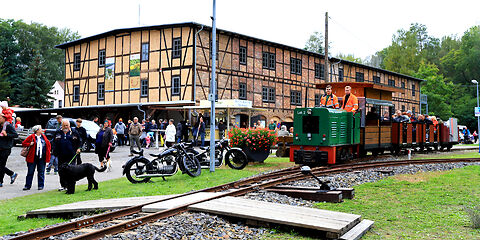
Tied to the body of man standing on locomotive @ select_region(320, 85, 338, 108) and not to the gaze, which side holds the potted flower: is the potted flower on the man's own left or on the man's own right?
on the man's own right

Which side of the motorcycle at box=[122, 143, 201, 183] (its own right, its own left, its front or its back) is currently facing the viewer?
right

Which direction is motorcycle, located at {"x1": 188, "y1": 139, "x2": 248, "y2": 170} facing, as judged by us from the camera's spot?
facing to the right of the viewer

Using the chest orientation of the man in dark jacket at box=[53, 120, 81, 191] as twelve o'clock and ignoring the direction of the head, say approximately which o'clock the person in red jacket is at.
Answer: The person in red jacket is roughly at 4 o'clock from the man in dark jacket.

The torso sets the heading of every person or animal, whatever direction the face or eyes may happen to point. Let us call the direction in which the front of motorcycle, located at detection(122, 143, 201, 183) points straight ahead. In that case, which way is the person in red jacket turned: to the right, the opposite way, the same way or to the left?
to the right

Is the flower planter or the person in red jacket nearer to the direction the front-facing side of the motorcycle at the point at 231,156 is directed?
the flower planter

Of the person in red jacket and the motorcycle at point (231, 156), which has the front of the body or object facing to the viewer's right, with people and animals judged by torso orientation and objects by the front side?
the motorcycle
